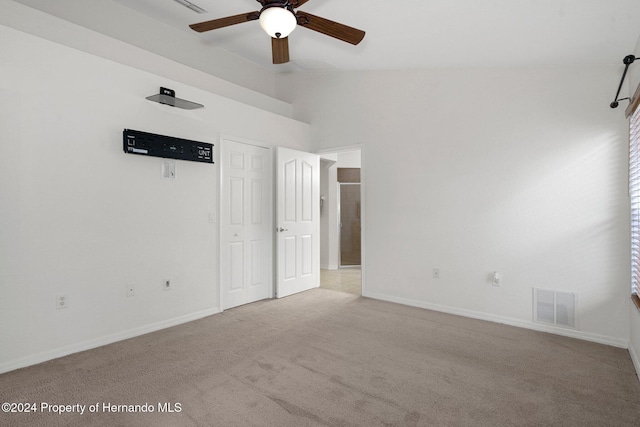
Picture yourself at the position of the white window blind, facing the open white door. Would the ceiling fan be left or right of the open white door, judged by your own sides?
left

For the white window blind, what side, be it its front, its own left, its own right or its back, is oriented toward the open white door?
front

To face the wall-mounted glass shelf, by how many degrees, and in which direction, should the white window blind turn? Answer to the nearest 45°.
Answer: approximately 45° to its left

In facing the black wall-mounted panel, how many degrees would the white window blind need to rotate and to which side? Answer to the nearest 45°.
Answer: approximately 45° to its left

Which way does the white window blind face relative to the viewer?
to the viewer's left
